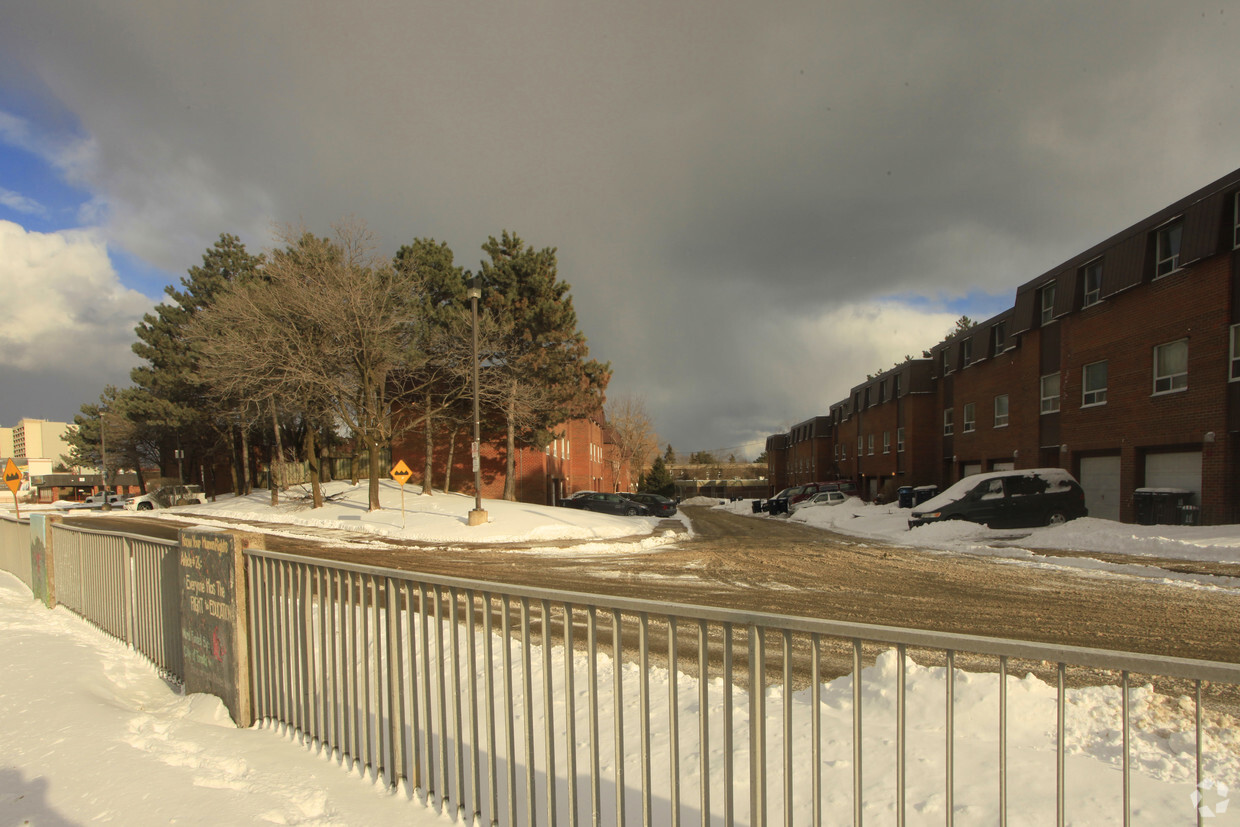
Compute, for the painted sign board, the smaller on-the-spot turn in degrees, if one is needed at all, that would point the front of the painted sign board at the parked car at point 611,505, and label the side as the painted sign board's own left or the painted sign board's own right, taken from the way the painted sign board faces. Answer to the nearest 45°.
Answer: approximately 180°

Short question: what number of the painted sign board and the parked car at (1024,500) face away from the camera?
0

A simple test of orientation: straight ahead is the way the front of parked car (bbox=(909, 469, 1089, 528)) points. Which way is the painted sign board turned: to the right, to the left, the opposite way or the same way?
to the left

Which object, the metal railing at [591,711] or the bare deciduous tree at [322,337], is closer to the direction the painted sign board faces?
the metal railing

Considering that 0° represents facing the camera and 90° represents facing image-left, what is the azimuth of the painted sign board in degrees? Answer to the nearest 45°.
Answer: approximately 45°

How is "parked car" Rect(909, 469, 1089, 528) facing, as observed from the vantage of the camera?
facing to the left of the viewer

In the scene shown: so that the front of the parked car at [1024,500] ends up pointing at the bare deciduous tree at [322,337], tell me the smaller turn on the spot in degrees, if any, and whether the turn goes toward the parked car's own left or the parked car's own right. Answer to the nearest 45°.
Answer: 0° — it already faces it

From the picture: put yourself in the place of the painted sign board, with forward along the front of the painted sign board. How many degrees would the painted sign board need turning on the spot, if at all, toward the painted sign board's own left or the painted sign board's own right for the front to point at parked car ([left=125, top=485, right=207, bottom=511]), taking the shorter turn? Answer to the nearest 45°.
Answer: approximately 135° to the painted sign board's own right

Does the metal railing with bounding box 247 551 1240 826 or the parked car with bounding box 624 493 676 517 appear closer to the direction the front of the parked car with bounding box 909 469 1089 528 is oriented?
the parked car

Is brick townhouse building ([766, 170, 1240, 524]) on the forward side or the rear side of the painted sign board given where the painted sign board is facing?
on the rear side
